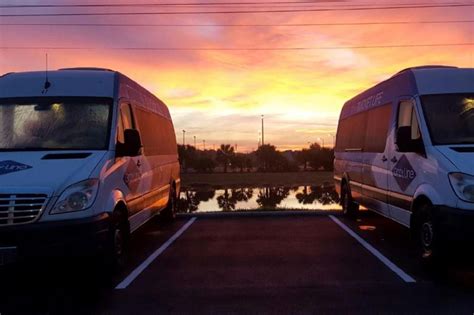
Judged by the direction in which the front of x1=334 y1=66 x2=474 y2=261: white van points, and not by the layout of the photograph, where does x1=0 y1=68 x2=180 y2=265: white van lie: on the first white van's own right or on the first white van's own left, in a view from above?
on the first white van's own right

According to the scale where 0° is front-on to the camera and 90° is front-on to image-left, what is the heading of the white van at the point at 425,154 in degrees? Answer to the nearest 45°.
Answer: approximately 315°

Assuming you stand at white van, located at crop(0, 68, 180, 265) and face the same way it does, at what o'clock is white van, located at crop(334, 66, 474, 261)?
white van, located at crop(334, 66, 474, 261) is roughly at 8 o'clock from white van, located at crop(0, 68, 180, 265).

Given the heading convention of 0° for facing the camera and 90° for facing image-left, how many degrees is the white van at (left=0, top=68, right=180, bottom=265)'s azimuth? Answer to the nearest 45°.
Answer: approximately 45°
